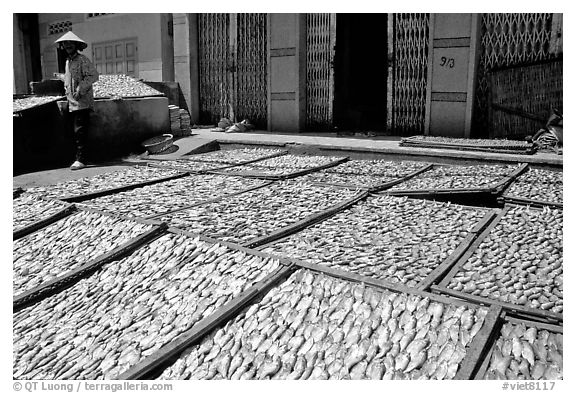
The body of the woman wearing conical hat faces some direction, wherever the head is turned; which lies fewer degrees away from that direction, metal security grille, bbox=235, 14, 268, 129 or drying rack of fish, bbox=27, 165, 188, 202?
the drying rack of fish

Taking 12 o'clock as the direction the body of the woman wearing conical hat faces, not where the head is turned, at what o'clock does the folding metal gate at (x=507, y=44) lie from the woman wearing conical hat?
The folding metal gate is roughly at 8 o'clock from the woman wearing conical hat.

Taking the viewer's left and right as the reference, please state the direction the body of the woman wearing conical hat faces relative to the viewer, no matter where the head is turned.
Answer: facing the viewer and to the left of the viewer

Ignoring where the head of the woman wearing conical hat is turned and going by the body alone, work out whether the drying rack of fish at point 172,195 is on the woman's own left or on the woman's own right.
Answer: on the woman's own left
